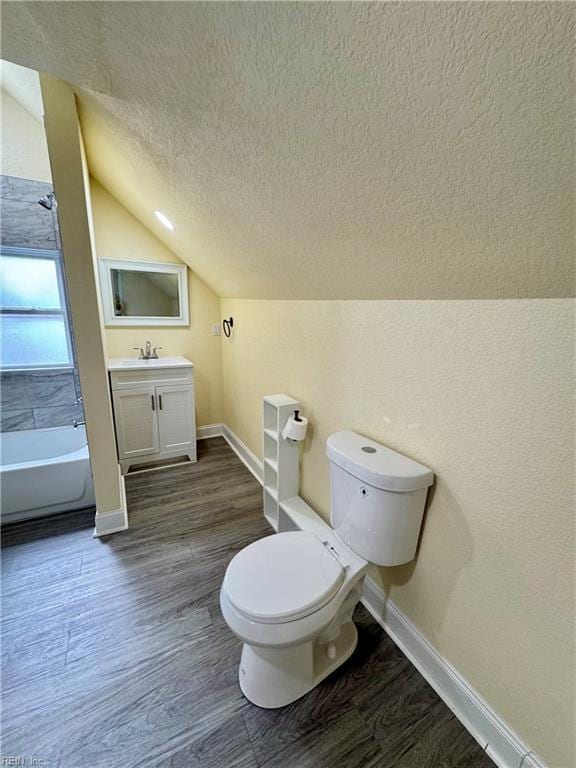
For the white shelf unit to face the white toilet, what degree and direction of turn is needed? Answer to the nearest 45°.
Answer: approximately 45° to its left

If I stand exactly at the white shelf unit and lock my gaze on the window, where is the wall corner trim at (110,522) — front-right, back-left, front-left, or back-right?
front-left

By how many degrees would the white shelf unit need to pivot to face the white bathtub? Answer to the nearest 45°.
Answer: approximately 45° to its right

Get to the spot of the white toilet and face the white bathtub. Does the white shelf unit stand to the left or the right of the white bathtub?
right

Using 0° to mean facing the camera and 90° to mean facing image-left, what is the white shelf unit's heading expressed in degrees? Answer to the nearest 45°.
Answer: approximately 45°

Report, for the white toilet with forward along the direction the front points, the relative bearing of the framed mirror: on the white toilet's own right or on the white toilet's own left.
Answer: on the white toilet's own right

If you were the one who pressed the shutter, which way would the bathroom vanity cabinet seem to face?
facing the viewer

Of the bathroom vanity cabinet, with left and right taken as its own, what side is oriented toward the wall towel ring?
left

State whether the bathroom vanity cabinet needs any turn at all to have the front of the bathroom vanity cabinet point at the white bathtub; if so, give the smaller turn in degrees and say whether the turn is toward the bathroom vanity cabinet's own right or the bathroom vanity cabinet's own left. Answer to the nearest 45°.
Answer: approximately 45° to the bathroom vanity cabinet's own right

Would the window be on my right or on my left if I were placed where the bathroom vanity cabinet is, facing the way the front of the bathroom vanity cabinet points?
on my right

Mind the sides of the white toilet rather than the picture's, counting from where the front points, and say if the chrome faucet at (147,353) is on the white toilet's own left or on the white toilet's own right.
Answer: on the white toilet's own right

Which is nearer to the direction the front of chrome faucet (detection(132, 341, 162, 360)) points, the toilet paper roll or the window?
the toilet paper roll

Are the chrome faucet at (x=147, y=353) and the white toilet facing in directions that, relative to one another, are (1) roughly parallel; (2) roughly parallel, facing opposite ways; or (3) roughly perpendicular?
roughly perpendicular

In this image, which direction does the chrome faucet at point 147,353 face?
toward the camera

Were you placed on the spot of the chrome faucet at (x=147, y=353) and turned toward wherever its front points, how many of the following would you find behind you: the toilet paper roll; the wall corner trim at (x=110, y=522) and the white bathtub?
0

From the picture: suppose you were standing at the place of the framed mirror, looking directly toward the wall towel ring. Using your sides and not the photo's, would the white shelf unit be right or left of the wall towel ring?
right

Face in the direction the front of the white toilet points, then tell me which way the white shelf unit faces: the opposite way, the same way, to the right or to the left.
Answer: the same way
